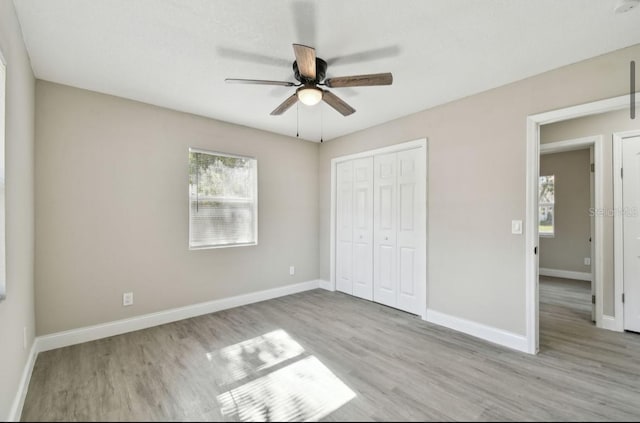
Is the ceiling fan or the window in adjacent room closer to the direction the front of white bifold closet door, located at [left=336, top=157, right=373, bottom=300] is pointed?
the ceiling fan

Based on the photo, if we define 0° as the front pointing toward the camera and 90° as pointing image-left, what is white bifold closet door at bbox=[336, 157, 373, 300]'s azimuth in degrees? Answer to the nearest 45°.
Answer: approximately 45°

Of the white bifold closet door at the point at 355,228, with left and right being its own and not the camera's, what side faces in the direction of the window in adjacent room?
back

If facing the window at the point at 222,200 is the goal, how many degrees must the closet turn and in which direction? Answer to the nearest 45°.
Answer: approximately 45° to its right

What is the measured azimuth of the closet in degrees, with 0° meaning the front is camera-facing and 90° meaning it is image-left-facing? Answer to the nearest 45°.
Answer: approximately 45°

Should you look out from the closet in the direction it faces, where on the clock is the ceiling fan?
The ceiling fan is roughly at 11 o'clock from the closet.

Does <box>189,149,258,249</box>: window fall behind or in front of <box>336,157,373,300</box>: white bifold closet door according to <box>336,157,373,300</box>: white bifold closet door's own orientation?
in front

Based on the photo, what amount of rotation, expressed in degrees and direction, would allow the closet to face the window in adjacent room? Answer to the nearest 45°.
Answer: approximately 180°

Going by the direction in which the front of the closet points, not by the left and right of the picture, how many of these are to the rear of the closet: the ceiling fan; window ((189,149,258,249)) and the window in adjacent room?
1

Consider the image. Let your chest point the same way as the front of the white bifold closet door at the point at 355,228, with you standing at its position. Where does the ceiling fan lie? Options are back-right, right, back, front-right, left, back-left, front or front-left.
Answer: front-left
